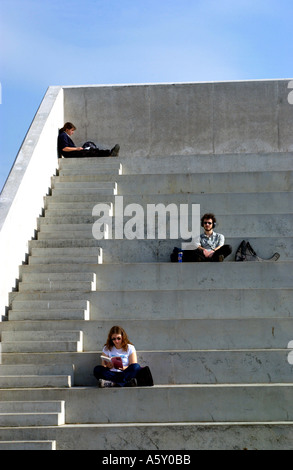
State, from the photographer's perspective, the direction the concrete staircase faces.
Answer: facing the viewer

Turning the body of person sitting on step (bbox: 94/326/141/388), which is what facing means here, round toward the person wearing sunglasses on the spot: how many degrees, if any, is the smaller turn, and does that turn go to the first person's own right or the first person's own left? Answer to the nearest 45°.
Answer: approximately 135° to the first person's own left
